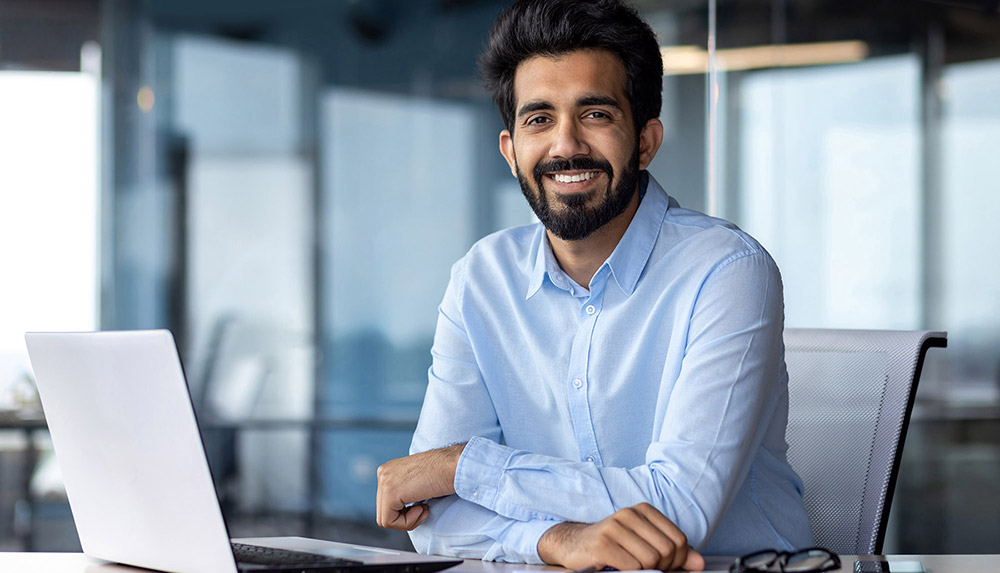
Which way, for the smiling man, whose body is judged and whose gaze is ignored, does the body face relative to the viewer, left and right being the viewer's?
facing the viewer and to the left of the viewer

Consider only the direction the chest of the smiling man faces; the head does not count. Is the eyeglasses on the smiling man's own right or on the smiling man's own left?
on the smiling man's own left

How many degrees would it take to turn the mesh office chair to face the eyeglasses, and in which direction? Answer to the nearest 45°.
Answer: approximately 45° to its left

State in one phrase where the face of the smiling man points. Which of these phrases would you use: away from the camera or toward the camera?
toward the camera
